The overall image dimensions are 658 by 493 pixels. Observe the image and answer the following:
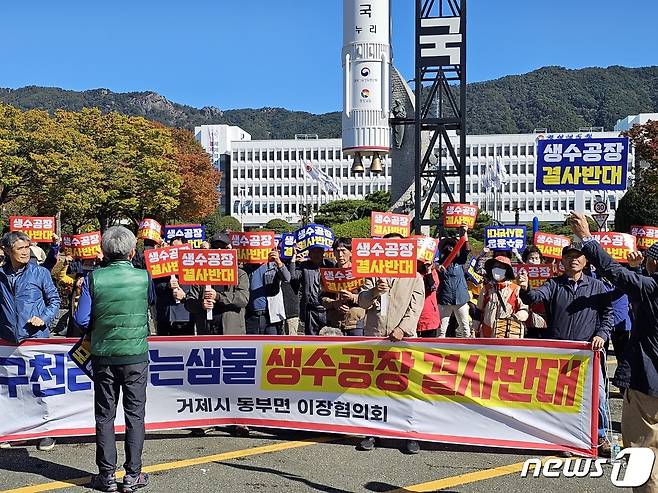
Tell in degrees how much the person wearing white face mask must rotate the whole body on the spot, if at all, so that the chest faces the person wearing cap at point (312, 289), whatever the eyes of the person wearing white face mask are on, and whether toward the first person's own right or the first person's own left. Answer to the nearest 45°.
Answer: approximately 135° to the first person's own right

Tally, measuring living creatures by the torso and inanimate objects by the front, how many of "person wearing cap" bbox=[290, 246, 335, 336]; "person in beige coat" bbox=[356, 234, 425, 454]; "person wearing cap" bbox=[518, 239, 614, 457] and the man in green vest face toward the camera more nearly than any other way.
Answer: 3

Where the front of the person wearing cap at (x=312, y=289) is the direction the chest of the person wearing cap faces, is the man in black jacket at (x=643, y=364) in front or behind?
in front

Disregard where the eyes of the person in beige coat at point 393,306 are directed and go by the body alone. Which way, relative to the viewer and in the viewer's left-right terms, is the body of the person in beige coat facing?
facing the viewer

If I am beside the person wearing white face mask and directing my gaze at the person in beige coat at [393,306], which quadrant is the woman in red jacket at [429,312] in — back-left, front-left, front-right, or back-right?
front-right

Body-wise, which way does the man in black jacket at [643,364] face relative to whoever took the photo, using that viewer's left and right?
facing away from the viewer and to the left of the viewer

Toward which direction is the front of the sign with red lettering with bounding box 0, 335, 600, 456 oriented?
toward the camera

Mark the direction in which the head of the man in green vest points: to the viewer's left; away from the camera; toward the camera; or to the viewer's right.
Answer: away from the camera

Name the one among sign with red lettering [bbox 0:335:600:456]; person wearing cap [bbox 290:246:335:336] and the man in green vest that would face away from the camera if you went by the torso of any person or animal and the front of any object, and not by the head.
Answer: the man in green vest

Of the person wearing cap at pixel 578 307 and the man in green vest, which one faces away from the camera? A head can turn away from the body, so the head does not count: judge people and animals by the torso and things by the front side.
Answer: the man in green vest

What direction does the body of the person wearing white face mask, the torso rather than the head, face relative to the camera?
toward the camera

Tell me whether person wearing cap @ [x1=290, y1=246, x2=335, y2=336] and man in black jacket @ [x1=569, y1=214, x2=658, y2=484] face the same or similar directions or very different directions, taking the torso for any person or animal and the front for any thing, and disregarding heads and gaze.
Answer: very different directions

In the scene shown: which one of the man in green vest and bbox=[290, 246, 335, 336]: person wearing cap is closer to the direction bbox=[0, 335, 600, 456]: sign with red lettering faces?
the man in green vest

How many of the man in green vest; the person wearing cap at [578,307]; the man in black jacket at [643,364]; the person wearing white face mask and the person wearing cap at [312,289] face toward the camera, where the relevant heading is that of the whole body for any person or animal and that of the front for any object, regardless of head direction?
3

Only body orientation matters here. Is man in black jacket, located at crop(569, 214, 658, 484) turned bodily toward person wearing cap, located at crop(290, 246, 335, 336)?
yes
